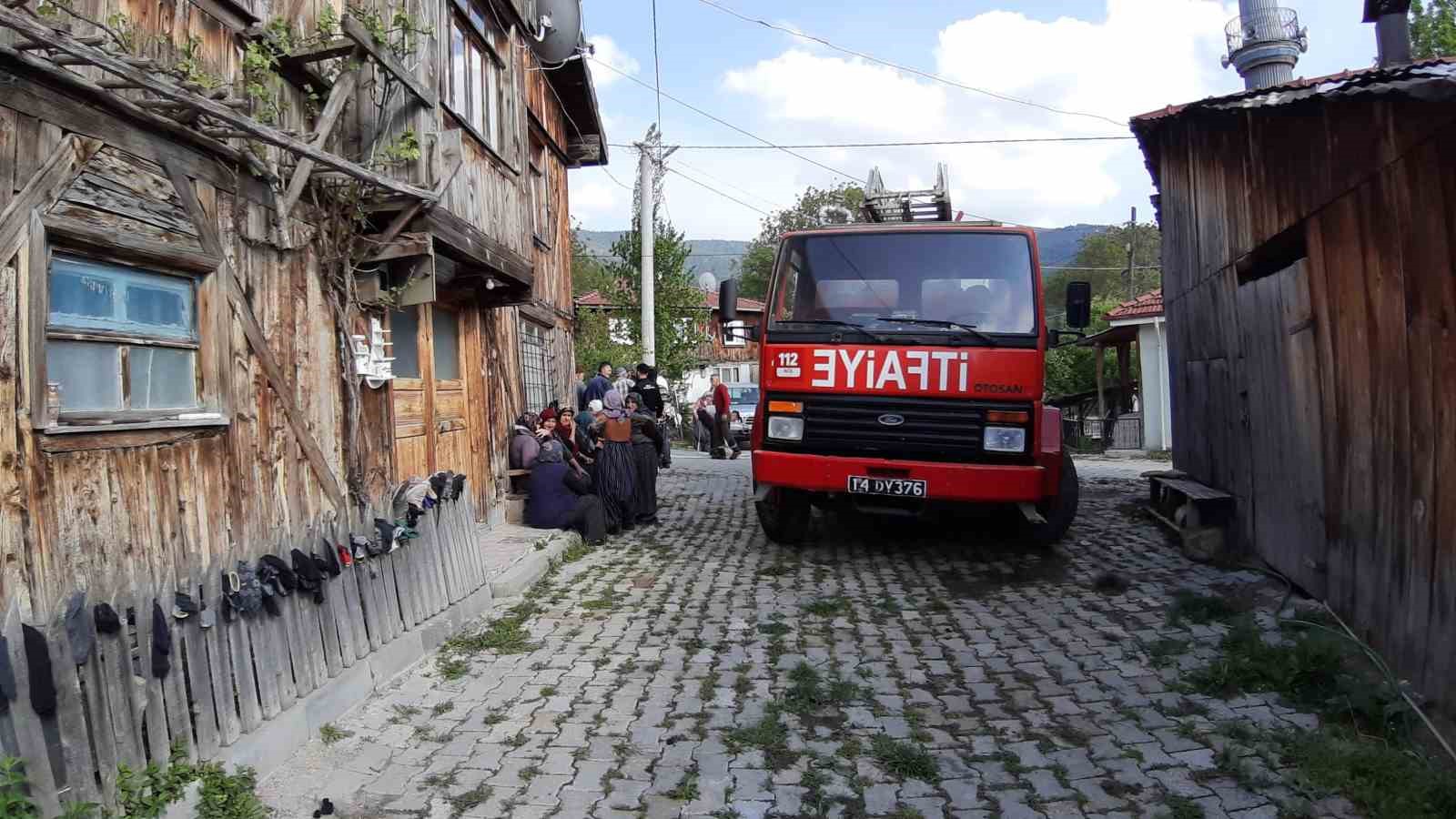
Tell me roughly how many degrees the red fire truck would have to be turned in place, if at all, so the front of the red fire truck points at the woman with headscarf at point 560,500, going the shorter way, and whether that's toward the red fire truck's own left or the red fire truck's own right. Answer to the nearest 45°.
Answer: approximately 90° to the red fire truck's own right

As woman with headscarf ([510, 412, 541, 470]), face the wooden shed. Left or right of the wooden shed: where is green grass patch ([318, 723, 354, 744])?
right

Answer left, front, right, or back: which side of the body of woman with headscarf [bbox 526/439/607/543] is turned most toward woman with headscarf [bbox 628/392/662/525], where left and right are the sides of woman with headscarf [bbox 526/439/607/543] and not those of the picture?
front

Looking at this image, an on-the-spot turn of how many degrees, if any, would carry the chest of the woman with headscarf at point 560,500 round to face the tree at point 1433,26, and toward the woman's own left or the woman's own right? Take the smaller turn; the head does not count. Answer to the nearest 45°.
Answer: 0° — they already face it

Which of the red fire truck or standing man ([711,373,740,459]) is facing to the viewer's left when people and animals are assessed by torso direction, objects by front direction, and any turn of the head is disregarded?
the standing man

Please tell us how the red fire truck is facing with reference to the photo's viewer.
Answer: facing the viewer

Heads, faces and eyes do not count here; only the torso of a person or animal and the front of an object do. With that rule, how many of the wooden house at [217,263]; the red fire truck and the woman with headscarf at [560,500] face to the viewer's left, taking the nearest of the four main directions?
0

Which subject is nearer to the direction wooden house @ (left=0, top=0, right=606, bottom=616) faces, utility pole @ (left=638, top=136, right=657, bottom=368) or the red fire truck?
the red fire truck

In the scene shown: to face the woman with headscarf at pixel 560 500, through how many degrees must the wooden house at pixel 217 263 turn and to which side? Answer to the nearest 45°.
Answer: approximately 90° to its left

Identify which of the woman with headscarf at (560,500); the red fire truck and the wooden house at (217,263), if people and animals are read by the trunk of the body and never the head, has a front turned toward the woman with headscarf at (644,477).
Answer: the woman with headscarf at (560,500)

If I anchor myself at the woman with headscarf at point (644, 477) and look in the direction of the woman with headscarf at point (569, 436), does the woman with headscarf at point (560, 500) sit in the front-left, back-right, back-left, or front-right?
front-left

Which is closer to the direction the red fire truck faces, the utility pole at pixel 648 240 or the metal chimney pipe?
the metal chimney pipe

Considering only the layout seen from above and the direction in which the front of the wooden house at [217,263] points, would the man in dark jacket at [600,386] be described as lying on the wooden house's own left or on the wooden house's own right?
on the wooden house's own left

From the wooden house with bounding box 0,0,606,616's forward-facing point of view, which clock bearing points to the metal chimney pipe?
The metal chimney pipe is roughly at 11 o'clock from the wooden house.

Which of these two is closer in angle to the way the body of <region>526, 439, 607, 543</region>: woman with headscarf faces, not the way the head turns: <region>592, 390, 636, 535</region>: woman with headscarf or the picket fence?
the woman with headscarf

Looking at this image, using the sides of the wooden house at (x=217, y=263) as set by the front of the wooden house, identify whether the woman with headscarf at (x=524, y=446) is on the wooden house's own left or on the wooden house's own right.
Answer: on the wooden house's own left

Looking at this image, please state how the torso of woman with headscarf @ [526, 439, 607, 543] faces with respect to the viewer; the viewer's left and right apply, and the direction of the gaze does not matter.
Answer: facing away from the viewer and to the right of the viewer

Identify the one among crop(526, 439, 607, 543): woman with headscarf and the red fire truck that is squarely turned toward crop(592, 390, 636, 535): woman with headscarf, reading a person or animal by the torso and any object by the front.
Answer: crop(526, 439, 607, 543): woman with headscarf
